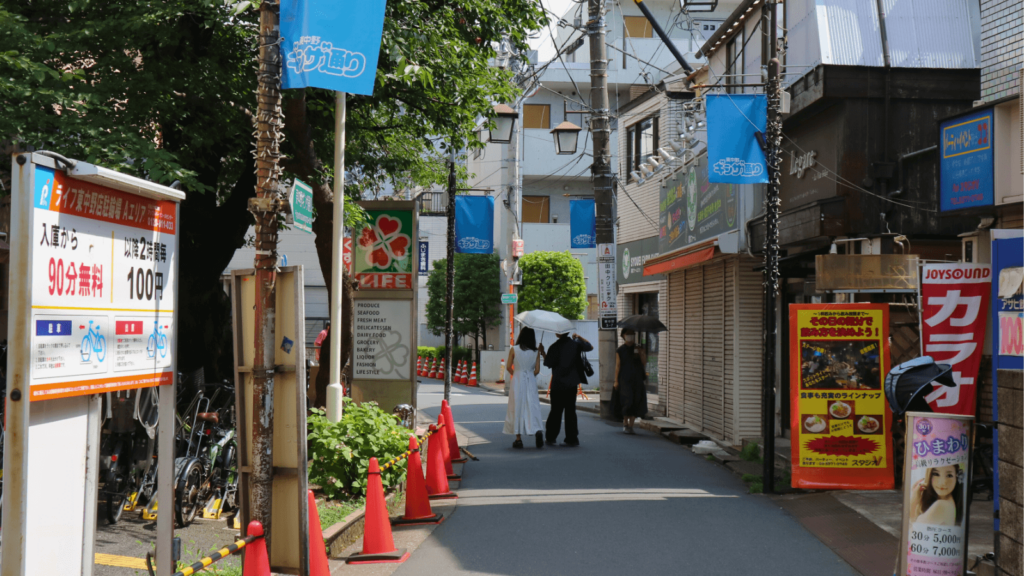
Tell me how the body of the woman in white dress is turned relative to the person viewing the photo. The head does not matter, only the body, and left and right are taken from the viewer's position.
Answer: facing away from the viewer

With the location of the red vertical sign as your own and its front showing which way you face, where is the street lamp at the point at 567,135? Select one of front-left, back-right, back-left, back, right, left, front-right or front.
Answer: back-right

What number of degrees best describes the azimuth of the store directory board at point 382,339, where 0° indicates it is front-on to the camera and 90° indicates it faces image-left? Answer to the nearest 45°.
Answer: approximately 0°

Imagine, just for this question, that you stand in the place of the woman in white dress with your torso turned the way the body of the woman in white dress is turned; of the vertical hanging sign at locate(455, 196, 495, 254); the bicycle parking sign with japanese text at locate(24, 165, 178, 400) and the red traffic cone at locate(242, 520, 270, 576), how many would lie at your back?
2

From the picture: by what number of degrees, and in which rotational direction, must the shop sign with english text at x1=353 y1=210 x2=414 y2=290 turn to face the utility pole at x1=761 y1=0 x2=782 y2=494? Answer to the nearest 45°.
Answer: approximately 45° to its left

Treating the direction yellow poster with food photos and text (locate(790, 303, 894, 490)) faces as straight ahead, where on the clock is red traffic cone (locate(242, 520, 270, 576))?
The red traffic cone is roughly at 1 o'clock from the yellow poster with food photos and text.

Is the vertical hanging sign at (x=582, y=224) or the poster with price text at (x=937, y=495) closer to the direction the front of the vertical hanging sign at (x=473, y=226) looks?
the poster with price text

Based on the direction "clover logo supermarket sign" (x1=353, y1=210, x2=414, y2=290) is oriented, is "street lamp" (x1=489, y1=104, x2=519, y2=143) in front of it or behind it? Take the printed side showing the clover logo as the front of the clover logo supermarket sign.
behind

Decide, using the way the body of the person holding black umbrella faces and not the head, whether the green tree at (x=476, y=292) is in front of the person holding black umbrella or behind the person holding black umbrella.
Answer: behind

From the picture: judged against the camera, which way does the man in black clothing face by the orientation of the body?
away from the camera

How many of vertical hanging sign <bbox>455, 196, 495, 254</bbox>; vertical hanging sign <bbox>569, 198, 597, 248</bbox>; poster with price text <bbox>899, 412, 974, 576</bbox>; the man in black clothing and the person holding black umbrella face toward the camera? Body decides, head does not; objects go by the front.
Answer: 4

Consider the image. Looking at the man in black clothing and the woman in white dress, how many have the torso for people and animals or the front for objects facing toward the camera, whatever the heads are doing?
0

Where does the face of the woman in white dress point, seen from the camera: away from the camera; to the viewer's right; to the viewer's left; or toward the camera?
away from the camera
